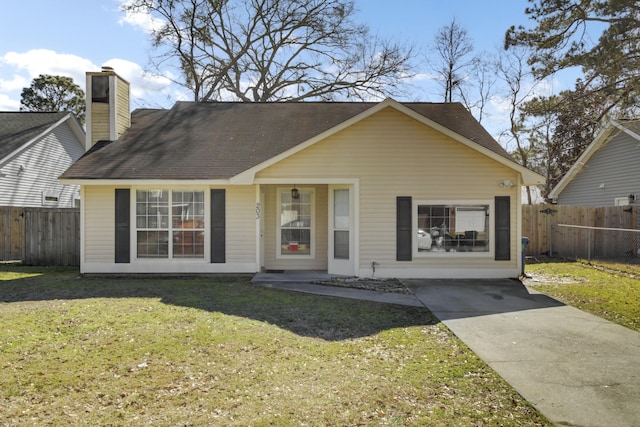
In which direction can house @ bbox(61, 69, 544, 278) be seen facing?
toward the camera

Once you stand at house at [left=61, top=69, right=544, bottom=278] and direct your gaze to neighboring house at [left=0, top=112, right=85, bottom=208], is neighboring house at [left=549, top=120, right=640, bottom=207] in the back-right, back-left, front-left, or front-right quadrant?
back-right

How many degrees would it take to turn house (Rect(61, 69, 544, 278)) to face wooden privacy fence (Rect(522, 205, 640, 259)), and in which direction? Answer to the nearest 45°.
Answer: approximately 135° to its left

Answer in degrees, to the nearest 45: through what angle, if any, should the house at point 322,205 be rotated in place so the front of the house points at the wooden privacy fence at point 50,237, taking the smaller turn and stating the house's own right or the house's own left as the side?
approximately 90° to the house's own right

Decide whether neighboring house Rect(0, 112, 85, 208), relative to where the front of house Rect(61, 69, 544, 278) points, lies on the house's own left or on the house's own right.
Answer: on the house's own right

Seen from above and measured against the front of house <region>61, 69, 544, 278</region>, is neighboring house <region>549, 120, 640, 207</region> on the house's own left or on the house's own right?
on the house's own left
